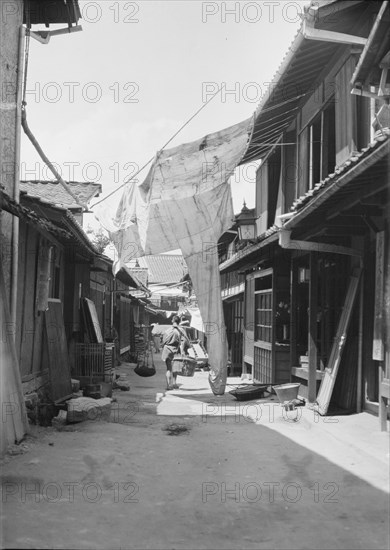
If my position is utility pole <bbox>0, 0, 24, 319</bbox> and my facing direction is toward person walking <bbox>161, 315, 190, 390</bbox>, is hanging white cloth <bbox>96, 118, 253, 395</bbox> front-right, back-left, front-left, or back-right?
front-right

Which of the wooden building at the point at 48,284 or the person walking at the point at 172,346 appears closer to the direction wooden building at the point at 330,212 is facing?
the wooden building

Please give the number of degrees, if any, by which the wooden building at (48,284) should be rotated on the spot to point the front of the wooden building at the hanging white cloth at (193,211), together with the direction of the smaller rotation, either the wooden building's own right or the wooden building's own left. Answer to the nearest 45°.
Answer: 0° — it already faces it

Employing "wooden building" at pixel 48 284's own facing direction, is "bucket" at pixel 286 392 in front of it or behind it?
in front

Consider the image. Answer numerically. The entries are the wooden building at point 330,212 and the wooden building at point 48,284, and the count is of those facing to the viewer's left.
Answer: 1

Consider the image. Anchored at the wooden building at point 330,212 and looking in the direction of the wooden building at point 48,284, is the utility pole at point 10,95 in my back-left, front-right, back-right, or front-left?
front-left

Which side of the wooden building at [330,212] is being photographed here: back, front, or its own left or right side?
left

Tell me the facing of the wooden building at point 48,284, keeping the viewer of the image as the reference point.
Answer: facing to the right of the viewer

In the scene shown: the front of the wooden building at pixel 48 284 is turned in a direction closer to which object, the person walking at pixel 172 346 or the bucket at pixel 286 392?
the bucket

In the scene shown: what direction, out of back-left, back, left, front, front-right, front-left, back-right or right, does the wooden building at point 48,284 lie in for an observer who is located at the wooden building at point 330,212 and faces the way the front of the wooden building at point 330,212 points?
front

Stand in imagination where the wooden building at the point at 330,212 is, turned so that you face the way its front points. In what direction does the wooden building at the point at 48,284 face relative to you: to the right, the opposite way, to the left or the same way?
the opposite way

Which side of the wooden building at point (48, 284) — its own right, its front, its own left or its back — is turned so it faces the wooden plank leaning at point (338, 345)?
front
